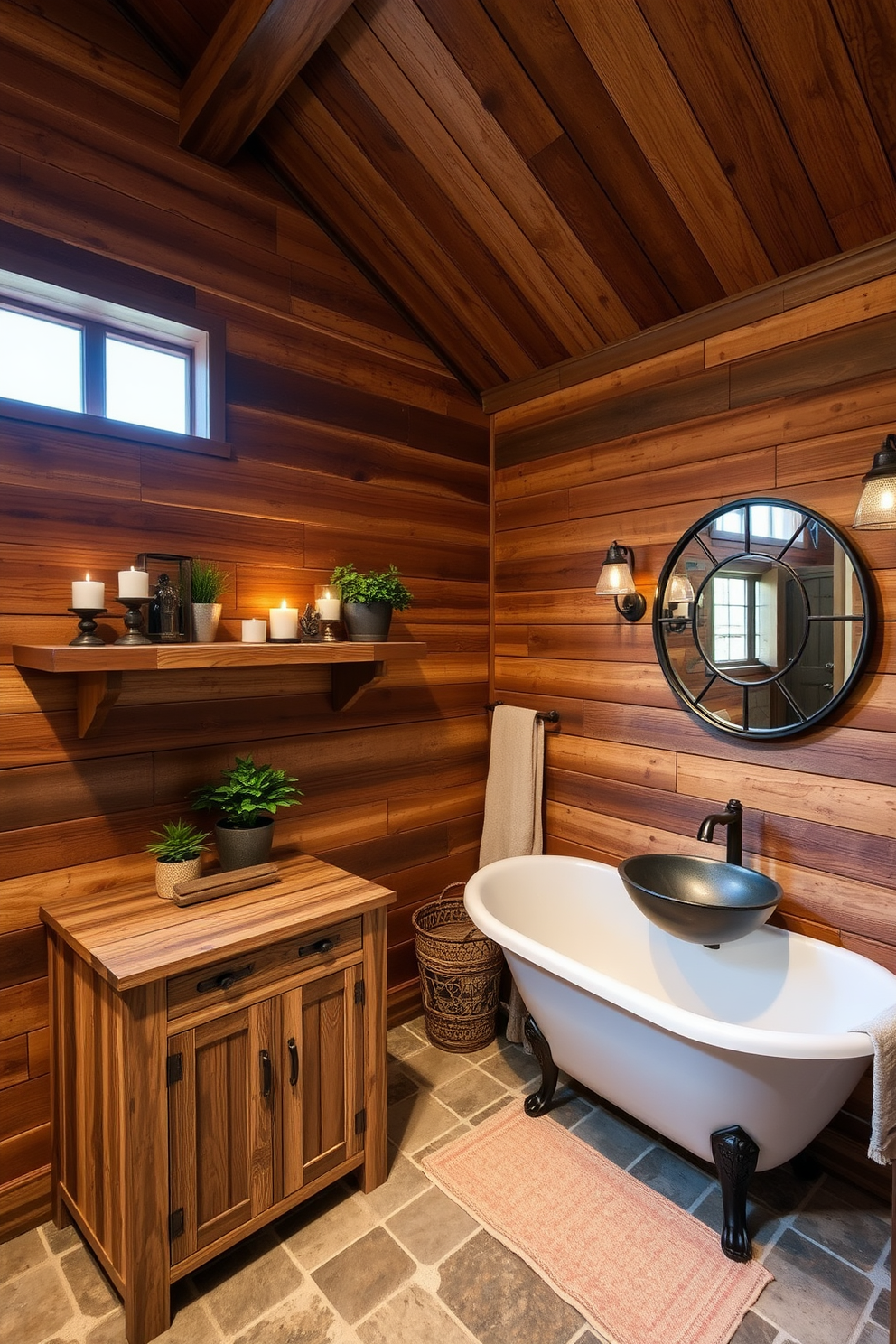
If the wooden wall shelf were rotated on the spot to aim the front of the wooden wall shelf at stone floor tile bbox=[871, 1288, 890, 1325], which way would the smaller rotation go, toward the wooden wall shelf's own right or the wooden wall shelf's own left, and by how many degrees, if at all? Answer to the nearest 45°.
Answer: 0° — it already faces it

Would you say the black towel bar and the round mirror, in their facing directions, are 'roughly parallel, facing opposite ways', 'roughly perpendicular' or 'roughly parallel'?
roughly parallel

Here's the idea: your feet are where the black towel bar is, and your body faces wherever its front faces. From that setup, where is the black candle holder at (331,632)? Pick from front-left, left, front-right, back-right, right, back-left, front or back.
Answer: front

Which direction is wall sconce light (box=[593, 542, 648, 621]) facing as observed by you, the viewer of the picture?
facing the viewer and to the left of the viewer

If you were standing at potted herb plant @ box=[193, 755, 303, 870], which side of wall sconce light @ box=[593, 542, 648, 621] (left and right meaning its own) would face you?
front

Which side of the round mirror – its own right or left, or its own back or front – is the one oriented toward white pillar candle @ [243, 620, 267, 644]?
front

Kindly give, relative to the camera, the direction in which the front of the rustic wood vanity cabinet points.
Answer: facing the viewer and to the right of the viewer

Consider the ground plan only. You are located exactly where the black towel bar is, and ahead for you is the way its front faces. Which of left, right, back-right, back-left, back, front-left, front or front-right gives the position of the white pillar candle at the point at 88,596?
front

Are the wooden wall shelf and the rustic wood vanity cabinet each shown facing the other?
no

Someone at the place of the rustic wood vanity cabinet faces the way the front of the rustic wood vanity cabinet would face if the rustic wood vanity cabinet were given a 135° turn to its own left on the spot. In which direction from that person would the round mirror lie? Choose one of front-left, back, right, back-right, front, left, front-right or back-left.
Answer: right

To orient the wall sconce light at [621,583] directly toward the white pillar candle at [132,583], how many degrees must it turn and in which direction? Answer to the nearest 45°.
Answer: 0° — it already faces it

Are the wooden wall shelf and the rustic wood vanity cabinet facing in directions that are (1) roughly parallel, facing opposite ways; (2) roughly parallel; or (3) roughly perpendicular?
roughly parallel

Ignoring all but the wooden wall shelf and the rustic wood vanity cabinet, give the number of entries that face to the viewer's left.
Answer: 0
